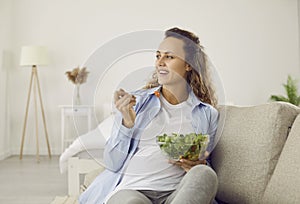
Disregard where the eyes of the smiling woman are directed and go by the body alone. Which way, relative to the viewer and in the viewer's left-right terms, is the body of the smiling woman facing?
facing the viewer

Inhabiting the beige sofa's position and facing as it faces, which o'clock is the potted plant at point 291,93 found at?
The potted plant is roughly at 5 o'clock from the beige sofa.

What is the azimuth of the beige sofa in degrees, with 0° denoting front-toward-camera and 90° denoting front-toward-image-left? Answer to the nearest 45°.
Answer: approximately 45°

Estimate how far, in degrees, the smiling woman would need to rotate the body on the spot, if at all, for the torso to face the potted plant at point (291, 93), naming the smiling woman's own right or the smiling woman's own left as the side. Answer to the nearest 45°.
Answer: approximately 135° to the smiling woman's own left
